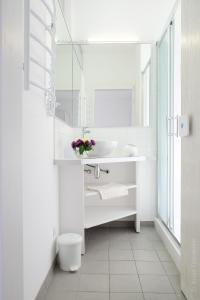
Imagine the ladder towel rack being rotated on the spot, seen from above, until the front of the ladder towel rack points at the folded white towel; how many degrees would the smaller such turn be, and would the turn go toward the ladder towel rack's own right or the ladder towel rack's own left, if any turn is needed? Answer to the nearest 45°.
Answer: approximately 45° to the ladder towel rack's own left

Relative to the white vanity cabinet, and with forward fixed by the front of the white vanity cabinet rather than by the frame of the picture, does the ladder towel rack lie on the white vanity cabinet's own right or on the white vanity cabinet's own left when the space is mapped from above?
on the white vanity cabinet's own right

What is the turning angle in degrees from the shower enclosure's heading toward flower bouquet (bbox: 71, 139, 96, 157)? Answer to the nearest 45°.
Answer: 0° — it already faces it

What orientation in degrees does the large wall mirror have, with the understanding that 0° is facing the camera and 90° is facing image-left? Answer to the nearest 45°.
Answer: approximately 0°

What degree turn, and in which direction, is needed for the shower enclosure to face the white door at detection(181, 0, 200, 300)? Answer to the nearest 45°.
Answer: approximately 90° to its left

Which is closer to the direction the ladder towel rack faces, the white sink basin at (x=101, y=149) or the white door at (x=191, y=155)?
the white door

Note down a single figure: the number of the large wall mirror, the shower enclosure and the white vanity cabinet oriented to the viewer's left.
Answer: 1

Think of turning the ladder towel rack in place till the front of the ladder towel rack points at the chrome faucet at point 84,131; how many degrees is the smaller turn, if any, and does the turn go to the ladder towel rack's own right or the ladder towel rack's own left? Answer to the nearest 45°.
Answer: approximately 90° to the ladder towel rack's own left

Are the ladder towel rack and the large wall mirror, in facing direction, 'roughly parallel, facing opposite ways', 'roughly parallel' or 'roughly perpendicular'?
roughly perpendicular

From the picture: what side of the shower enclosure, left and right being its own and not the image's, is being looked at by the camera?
left

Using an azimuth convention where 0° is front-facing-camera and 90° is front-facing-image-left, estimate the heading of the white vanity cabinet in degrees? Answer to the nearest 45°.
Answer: approximately 315°

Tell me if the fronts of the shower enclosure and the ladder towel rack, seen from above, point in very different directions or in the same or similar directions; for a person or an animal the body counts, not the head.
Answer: very different directions

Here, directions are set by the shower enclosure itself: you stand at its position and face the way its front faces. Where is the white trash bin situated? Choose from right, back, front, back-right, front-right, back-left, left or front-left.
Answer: front-left

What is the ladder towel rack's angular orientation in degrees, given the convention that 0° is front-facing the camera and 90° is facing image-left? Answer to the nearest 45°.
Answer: approximately 270°

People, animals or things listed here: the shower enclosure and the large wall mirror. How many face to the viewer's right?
0

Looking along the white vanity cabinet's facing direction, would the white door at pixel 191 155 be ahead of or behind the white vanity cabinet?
ahead

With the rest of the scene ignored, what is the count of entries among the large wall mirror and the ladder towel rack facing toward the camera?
1
